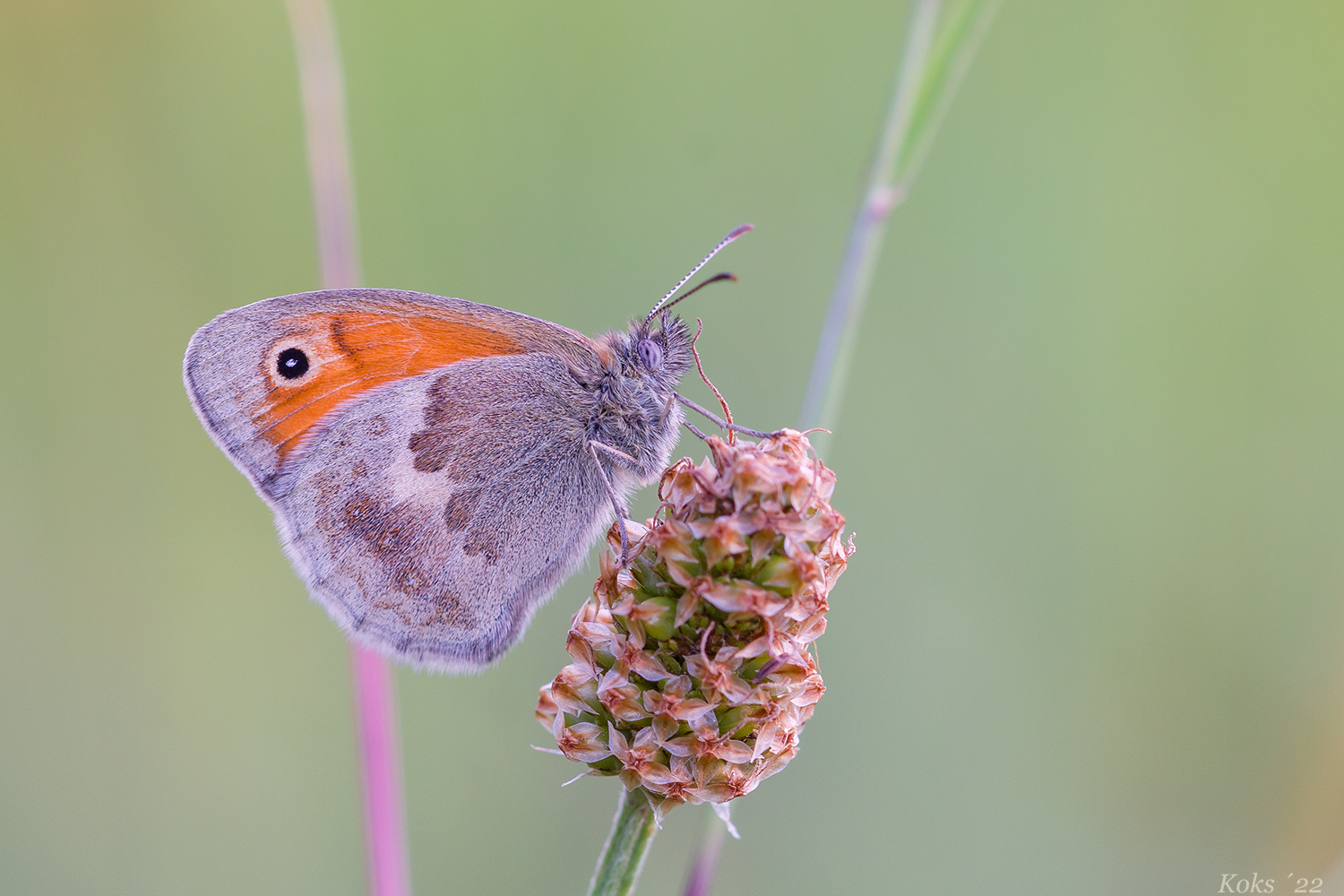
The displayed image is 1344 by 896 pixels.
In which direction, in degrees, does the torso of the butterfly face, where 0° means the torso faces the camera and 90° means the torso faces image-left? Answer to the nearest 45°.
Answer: approximately 270°
